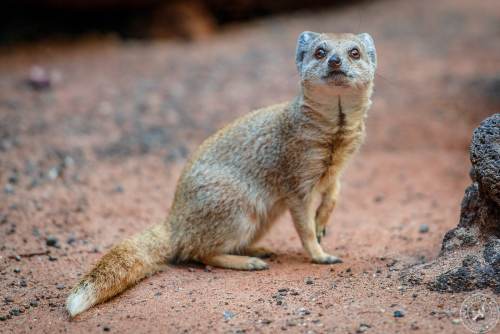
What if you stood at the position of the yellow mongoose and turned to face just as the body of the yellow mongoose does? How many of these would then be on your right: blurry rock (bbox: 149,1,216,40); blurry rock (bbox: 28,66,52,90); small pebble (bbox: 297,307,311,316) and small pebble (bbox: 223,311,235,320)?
2

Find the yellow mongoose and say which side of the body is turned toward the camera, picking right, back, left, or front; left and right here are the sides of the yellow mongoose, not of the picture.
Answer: right

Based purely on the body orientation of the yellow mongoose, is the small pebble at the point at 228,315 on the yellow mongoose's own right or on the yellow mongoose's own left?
on the yellow mongoose's own right

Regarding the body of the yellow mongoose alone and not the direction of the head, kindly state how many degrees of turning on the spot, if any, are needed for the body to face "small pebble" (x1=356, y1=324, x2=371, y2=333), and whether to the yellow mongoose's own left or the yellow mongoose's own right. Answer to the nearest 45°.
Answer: approximately 90° to the yellow mongoose's own right

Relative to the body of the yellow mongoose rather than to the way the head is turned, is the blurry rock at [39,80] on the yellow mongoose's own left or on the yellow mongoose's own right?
on the yellow mongoose's own left

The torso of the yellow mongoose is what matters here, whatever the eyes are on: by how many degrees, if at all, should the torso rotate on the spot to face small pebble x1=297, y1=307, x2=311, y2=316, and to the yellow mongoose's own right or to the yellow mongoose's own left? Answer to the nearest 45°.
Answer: approximately 90° to the yellow mongoose's own right

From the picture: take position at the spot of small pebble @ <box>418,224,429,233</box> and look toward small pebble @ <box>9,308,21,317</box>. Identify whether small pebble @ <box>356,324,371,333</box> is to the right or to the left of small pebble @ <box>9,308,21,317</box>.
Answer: left

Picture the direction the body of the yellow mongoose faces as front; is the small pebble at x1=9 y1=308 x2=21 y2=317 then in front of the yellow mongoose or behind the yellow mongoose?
behind
